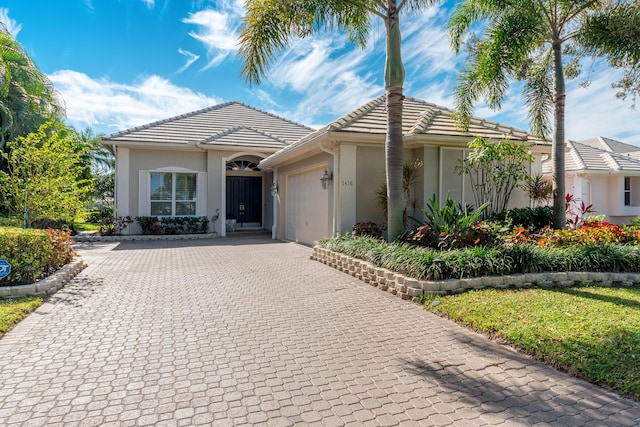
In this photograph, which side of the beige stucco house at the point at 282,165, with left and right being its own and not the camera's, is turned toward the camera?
front

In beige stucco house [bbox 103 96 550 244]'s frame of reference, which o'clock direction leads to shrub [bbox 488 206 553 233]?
The shrub is roughly at 10 o'clock from the beige stucco house.

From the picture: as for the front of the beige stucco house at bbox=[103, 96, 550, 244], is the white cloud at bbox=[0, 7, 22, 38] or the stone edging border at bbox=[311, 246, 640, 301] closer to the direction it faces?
the stone edging border

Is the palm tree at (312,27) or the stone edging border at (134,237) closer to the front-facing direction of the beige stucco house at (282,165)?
the palm tree

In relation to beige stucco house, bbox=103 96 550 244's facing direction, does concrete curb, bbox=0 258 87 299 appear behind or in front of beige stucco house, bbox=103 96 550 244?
in front

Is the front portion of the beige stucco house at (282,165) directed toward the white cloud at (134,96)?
no

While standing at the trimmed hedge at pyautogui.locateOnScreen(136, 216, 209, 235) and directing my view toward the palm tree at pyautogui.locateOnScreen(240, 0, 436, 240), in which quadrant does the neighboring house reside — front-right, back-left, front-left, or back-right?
front-left

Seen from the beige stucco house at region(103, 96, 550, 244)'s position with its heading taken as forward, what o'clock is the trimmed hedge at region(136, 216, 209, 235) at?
The trimmed hedge is roughly at 3 o'clock from the beige stucco house.

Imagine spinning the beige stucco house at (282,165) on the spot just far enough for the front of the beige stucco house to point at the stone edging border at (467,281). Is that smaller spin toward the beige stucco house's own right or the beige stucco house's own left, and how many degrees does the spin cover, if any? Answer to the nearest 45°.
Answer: approximately 45° to the beige stucco house's own left

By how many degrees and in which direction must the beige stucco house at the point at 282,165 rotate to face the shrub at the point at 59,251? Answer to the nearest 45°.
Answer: approximately 45° to its right

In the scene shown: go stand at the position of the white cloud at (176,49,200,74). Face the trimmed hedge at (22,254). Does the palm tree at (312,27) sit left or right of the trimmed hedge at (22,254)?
left

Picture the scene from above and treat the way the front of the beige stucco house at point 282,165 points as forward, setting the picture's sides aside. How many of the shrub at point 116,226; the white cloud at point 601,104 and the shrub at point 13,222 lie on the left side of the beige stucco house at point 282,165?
1

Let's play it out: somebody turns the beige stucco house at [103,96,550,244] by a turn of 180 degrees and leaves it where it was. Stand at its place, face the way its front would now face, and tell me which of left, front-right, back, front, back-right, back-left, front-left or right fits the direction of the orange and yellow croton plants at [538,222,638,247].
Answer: back-right

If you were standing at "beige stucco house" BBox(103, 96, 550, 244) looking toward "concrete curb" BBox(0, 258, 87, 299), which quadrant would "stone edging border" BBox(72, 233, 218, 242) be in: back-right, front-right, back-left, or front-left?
front-right

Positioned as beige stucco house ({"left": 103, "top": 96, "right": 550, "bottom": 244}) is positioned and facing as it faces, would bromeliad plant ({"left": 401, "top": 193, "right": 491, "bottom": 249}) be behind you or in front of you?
in front
